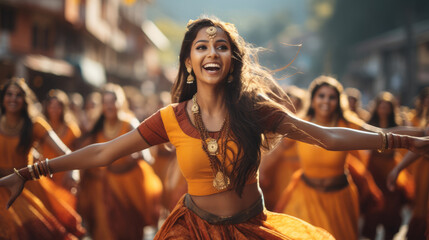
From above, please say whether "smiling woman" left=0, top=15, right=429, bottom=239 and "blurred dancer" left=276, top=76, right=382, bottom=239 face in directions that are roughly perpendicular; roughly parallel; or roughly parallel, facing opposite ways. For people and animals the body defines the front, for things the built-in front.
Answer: roughly parallel

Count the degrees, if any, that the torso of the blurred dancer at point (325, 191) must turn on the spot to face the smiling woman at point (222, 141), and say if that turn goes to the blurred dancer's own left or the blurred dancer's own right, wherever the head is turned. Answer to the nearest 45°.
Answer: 0° — they already face them

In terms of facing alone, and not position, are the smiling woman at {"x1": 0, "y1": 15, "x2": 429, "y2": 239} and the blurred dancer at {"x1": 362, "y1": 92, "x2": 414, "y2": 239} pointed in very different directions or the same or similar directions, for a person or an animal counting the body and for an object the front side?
same or similar directions

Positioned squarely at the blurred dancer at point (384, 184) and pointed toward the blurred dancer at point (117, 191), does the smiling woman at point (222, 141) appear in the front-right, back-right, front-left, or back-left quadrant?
front-left

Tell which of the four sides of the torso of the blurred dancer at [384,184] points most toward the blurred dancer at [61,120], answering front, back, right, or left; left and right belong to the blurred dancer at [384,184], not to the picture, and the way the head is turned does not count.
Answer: right

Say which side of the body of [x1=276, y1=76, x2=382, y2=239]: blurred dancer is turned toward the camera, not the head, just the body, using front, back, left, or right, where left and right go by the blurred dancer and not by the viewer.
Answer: front

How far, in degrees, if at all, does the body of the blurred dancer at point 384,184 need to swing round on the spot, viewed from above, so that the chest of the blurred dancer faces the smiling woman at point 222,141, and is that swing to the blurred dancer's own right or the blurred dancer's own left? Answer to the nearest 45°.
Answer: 0° — they already face them

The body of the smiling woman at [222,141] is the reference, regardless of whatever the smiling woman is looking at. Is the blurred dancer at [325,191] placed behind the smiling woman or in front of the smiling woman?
behind

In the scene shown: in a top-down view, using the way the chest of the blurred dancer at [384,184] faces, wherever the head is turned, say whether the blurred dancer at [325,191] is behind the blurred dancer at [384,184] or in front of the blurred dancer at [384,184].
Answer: in front

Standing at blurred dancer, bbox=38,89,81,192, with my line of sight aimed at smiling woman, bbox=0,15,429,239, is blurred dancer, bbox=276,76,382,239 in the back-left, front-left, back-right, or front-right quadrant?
front-left

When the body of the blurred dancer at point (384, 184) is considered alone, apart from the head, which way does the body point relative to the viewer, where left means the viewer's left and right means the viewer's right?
facing the viewer

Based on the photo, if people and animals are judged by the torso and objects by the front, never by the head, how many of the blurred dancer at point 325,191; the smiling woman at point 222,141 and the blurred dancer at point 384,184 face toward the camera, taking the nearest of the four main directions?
3

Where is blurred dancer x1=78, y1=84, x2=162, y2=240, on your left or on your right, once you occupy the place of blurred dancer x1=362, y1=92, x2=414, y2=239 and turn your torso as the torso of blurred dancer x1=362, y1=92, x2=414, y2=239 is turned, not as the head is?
on your right

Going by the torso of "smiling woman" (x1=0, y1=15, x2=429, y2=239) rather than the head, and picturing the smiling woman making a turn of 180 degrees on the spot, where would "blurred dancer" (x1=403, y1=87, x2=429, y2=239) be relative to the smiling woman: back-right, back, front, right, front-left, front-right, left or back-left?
front-right

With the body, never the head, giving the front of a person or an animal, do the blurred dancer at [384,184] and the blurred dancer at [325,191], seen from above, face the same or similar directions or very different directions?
same or similar directions
